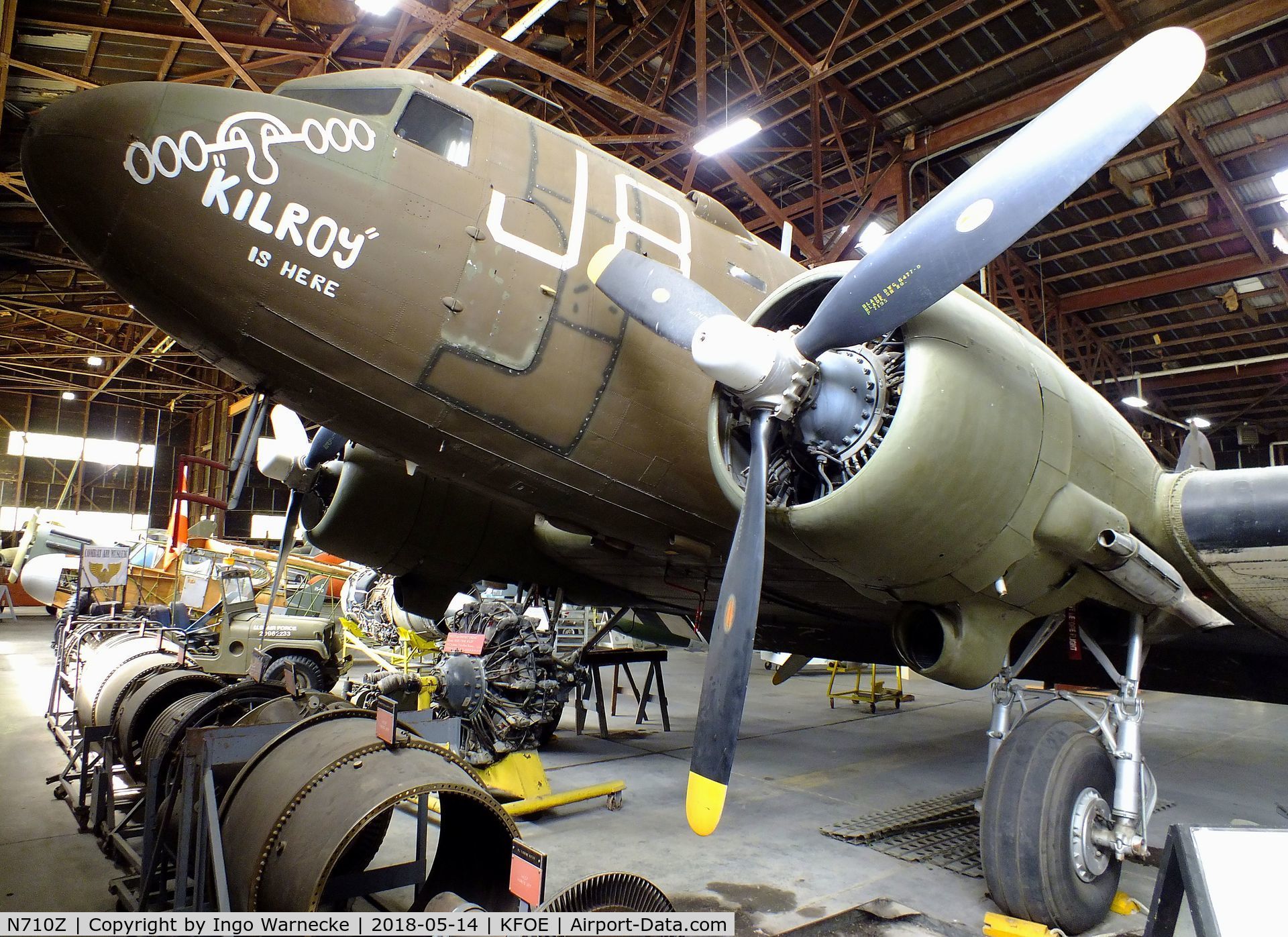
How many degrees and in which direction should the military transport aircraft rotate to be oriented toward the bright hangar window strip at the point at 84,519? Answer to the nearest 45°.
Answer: approximately 90° to its right

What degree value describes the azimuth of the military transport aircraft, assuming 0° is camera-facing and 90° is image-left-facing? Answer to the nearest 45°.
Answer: approximately 45°

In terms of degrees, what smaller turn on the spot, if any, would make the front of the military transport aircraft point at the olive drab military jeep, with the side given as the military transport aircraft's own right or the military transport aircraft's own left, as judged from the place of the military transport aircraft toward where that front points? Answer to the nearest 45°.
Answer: approximately 90° to the military transport aircraft's own right

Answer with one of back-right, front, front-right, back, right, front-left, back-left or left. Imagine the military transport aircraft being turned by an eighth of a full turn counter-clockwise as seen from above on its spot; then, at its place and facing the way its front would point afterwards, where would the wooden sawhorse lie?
back

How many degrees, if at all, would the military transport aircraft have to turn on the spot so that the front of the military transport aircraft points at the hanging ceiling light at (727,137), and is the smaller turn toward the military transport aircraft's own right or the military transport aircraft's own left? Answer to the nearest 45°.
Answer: approximately 135° to the military transport aircraft's own right

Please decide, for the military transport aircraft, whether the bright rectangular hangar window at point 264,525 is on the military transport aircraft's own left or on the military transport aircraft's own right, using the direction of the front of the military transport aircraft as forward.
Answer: on the military transport aircraft's own right
